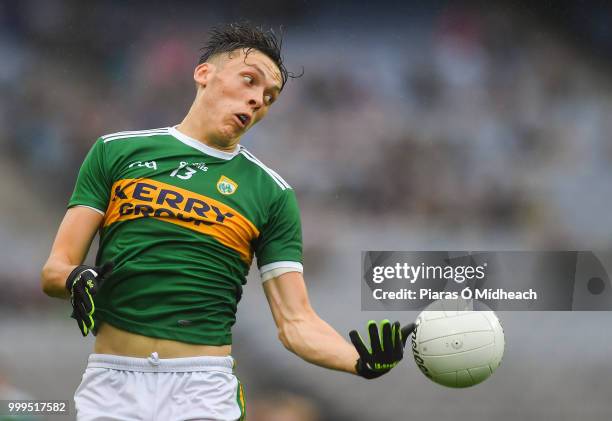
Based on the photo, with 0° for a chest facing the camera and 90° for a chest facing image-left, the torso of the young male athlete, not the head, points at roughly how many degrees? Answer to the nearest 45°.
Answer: approximately 0°

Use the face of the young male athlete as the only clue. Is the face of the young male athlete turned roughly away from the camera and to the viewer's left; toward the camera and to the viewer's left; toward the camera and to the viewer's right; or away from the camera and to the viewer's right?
toward the camera and to the viewer's right

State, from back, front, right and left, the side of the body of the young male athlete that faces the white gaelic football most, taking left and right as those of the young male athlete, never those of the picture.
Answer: left
